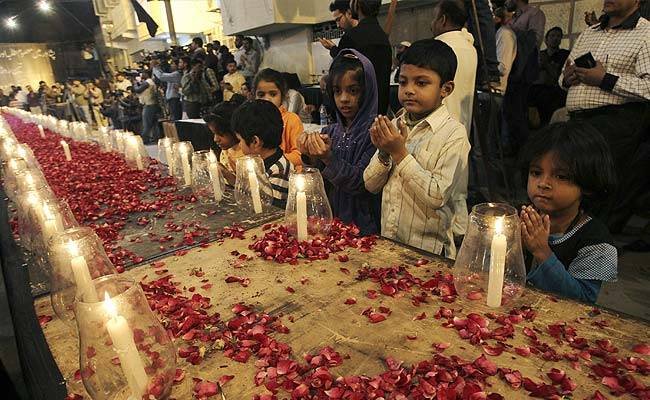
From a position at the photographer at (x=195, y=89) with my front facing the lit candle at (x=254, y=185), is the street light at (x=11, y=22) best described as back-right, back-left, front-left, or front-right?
back-right

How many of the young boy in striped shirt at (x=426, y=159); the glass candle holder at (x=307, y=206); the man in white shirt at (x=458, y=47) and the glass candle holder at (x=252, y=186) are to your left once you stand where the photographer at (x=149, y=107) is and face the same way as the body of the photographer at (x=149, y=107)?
4

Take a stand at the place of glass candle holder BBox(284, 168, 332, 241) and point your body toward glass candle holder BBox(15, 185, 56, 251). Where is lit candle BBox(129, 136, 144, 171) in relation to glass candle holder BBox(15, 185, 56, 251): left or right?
right

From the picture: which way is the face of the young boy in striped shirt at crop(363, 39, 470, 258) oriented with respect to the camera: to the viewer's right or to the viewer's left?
to the viewer's left
